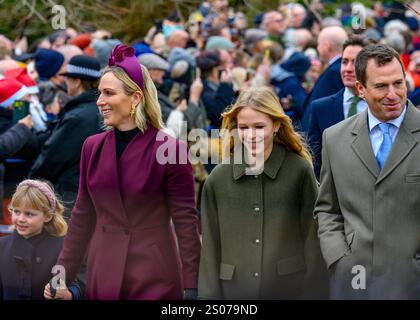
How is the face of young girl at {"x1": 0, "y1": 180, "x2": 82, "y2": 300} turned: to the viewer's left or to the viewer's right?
to the viewer's left

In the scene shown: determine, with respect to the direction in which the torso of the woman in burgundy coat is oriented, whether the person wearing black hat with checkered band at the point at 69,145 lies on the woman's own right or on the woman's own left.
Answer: on the woman's own right

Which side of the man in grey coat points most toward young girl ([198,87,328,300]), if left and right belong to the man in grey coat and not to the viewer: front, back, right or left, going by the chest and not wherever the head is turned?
right

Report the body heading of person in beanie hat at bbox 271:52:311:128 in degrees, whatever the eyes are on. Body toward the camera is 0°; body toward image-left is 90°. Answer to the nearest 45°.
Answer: approximately 45°

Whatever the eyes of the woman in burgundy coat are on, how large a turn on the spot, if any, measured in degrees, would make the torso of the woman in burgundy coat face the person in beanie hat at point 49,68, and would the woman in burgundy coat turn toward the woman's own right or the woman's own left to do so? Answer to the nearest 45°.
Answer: approximately 135° to the woman's own right

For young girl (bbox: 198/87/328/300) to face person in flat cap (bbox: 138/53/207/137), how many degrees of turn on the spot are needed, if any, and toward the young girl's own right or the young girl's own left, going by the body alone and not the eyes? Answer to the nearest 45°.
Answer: approximately 180°

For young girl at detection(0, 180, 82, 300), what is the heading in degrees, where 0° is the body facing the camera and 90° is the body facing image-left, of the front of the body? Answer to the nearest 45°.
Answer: approximately 45°

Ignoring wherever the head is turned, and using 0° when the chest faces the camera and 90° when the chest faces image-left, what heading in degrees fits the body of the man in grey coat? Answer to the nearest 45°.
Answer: approximately 0°
